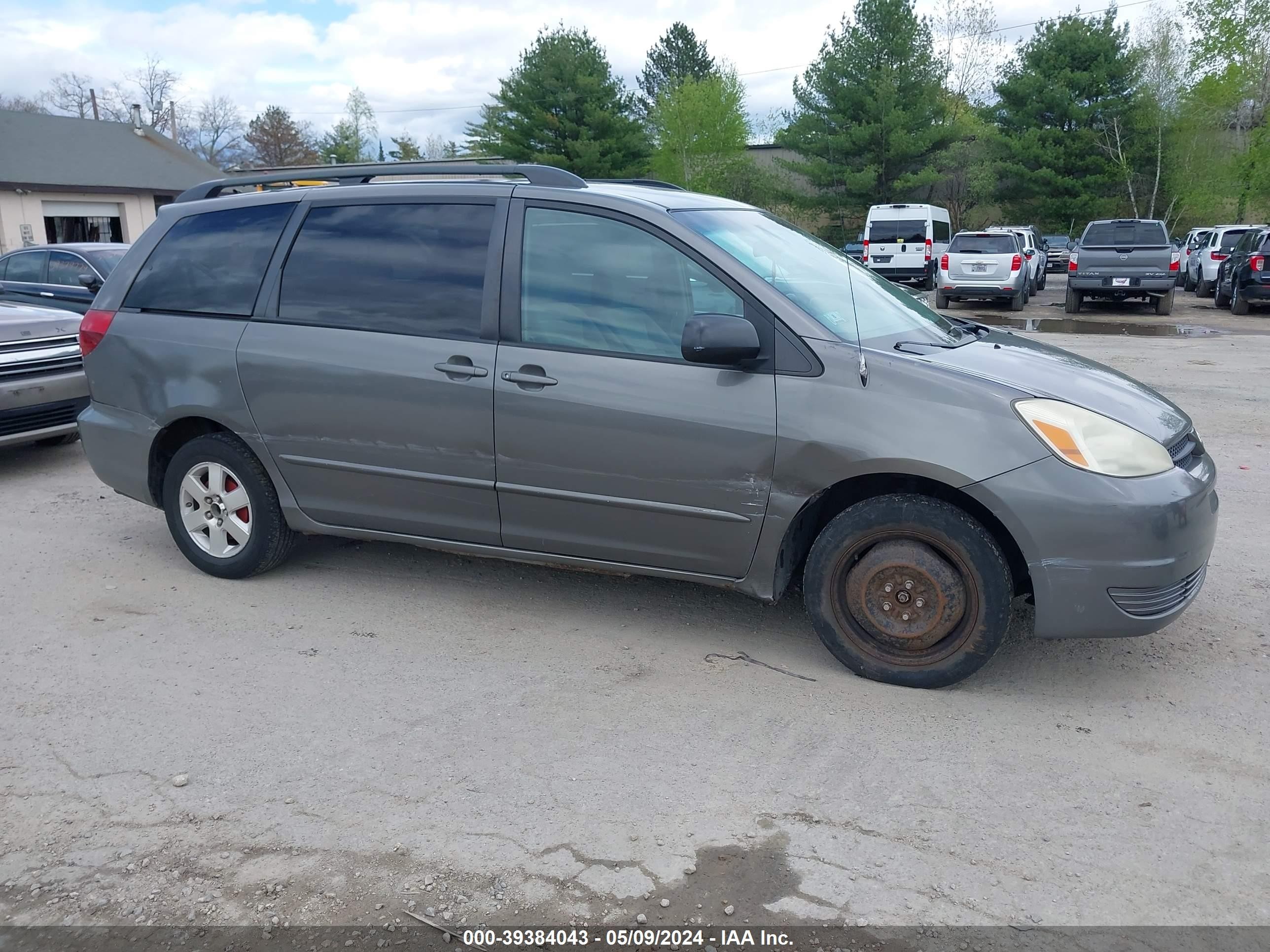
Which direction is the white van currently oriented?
away from the camera

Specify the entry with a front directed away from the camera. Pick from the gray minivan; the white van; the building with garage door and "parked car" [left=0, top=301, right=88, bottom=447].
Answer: the white van

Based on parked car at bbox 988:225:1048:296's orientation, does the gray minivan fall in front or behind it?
behind

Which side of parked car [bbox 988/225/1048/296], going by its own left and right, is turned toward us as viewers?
back

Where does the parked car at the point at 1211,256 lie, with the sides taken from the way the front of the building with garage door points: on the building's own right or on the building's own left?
on the building's own left

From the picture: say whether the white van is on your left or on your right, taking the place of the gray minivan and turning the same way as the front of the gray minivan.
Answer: on your left

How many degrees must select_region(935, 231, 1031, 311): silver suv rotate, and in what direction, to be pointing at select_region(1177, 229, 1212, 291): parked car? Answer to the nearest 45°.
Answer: approximately 45° to its right

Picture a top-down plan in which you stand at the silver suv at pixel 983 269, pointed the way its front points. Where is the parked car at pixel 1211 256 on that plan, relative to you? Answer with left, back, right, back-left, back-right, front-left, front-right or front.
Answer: front-right

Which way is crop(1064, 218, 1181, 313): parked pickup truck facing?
away from the camera

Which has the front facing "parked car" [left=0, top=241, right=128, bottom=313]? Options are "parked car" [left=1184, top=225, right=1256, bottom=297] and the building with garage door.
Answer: the building with garage door

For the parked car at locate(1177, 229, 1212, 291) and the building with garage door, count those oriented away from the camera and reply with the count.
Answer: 1

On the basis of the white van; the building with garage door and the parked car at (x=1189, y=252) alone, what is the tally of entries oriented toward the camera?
1

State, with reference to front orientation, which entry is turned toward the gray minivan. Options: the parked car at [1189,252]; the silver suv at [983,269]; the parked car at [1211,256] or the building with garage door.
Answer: the building with garage door

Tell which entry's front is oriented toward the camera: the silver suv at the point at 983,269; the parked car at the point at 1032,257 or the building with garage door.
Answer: the building with garage door

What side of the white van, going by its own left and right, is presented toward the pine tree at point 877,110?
front

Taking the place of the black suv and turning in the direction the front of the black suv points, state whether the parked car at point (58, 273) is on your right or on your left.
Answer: on your left
